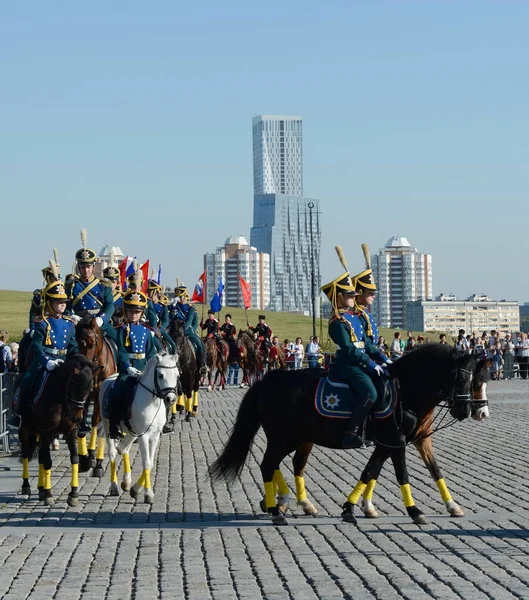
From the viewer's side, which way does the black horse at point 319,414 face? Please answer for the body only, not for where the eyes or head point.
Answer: to the viewer's right

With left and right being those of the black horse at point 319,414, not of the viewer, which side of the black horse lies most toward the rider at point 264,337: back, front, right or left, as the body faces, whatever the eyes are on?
left

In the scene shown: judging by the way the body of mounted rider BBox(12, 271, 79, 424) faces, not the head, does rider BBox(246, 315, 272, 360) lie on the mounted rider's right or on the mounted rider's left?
on the mounted rider's left

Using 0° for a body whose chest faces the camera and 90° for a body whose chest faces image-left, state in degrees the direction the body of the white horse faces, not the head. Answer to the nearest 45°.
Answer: approximately 315°

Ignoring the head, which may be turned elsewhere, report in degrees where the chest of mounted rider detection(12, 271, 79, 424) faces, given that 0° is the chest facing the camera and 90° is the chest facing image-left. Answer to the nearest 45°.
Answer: approximately 315°

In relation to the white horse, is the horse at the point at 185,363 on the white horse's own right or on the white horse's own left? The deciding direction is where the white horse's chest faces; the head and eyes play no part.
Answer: on the white horse's own left

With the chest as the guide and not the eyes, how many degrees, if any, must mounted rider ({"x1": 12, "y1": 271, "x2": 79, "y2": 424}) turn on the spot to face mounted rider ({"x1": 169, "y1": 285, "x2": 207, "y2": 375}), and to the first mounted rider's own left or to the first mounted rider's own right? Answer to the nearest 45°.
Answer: approximately 135° to the first mounted rider's own left

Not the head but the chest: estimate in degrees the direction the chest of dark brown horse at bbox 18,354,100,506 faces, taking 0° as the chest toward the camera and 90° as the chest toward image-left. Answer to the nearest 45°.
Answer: approximately 315°

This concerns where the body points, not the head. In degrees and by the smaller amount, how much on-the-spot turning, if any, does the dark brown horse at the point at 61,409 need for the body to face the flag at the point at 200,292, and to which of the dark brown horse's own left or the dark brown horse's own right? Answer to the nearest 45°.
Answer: approximately 135° to the dark brown horse's own left

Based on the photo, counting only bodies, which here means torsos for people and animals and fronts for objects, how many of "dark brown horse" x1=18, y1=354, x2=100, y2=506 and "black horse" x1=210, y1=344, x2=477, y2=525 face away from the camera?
0
